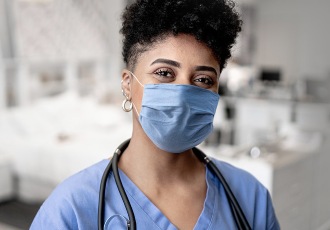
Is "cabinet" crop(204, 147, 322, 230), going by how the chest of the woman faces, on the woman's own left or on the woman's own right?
on the woman's own left

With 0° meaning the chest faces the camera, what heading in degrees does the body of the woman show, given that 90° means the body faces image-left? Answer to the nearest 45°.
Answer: approximately 315°
